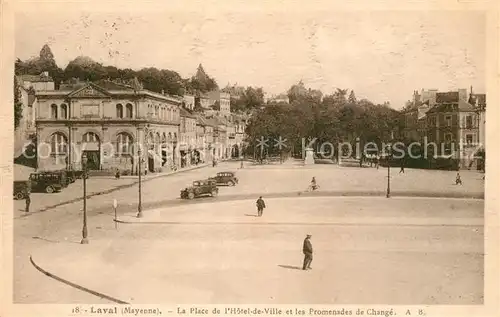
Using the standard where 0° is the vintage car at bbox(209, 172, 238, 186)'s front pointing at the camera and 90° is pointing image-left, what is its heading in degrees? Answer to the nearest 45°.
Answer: approximately 90°

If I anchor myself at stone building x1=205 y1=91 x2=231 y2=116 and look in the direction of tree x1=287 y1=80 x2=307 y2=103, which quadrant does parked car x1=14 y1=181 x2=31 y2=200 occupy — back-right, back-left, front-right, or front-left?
back-right

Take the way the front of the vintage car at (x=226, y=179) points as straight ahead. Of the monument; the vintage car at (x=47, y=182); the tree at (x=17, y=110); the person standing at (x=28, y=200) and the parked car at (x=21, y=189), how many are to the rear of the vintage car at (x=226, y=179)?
1

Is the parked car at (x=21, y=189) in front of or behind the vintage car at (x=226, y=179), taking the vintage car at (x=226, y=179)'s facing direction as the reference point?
in front

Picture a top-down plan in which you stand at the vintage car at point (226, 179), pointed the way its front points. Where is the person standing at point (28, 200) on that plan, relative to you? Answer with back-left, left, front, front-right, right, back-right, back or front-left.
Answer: front

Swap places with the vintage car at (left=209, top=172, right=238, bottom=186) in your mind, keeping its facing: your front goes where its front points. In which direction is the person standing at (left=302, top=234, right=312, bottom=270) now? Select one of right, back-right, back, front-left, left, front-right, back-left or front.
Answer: back-left

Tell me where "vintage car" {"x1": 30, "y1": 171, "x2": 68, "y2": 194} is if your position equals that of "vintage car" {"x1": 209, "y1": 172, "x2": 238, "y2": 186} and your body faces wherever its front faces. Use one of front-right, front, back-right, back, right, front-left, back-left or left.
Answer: front

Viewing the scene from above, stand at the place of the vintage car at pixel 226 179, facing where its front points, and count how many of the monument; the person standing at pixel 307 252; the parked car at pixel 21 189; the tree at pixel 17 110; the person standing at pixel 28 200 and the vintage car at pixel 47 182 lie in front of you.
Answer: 4
